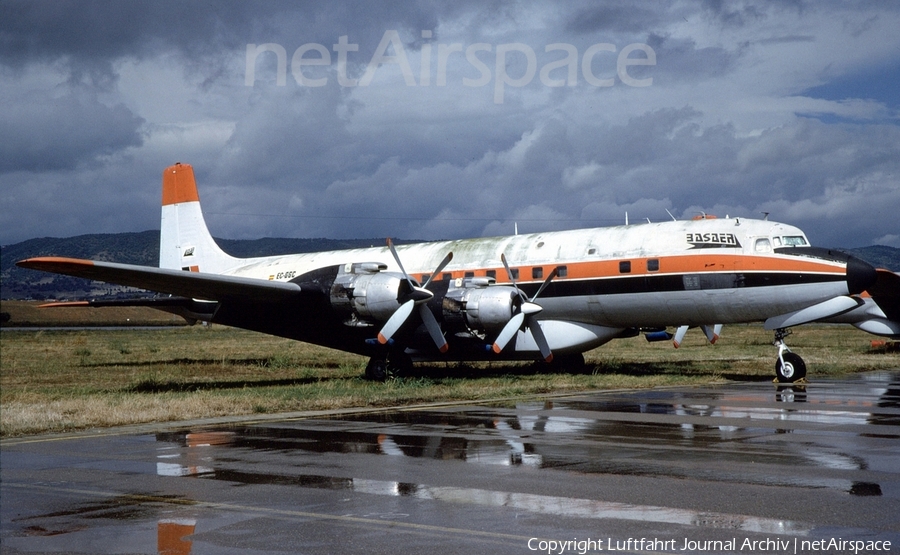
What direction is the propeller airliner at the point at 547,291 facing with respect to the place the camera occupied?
facing the viewer and to the right of the viewer
